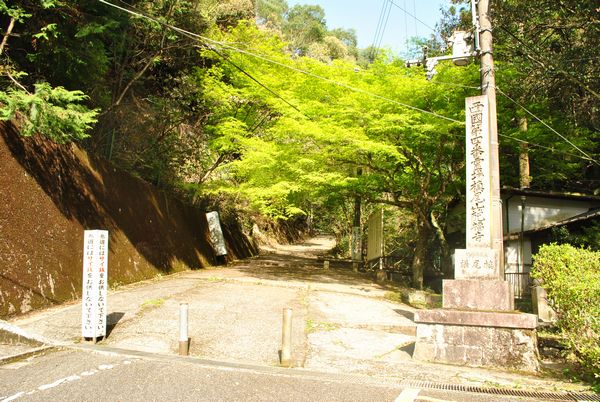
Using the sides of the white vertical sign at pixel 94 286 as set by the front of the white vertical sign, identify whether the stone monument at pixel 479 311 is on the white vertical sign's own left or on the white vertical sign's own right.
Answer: on the white vertical sign's own left

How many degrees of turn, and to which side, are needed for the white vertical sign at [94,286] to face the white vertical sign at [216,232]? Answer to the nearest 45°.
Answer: approximately 180°

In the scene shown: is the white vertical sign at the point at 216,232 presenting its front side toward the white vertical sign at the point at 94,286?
yes

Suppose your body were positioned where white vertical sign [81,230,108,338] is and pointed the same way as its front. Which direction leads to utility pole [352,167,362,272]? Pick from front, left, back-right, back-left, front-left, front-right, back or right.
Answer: back-left

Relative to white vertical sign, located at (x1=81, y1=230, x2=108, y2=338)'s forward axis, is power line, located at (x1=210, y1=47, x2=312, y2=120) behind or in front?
behind

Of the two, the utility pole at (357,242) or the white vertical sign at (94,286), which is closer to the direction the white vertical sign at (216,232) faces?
the white vertical sign

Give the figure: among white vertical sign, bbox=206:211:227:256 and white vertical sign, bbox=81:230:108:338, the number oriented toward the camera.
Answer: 2

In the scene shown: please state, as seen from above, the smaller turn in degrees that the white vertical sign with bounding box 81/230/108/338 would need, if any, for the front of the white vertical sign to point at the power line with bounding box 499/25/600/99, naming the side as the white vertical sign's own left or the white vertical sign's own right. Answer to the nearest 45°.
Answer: approximately 90° to the white vertical sign's own left

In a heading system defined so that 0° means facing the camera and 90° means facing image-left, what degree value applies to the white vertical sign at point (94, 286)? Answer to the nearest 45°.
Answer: approximately 0°

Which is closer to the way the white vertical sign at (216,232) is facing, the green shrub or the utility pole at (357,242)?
the green shrub

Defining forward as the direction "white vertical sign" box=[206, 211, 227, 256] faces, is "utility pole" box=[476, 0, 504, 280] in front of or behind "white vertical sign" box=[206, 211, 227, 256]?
in front

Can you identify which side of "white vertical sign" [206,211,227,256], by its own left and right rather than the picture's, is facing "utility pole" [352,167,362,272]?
left

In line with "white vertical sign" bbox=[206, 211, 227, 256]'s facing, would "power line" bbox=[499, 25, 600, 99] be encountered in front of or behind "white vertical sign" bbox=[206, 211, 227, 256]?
in front

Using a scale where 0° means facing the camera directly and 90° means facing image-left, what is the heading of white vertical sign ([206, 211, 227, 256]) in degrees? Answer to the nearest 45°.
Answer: approximately 0°
